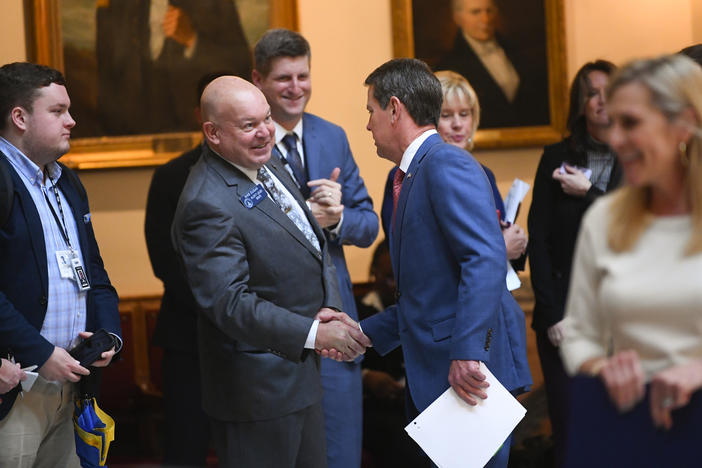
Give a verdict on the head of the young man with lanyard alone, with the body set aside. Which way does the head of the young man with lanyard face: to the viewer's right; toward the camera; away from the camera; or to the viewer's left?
to the viewer's right

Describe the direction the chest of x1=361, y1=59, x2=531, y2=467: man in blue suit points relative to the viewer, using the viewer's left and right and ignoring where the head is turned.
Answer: facing to the left of the viewer

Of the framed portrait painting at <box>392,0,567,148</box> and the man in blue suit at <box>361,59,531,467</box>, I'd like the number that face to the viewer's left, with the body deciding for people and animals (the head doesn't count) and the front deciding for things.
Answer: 1

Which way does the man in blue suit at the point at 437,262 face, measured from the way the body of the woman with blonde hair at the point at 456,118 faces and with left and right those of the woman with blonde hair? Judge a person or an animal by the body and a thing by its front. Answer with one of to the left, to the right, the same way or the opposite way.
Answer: to the right

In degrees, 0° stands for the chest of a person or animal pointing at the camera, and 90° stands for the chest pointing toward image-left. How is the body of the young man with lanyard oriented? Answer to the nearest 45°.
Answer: approximately 315°

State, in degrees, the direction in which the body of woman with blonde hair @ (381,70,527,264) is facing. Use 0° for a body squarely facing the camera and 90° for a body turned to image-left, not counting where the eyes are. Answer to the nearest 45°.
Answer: approximately 0°

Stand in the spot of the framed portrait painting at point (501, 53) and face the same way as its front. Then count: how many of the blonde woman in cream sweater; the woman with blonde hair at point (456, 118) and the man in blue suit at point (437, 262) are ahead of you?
3
